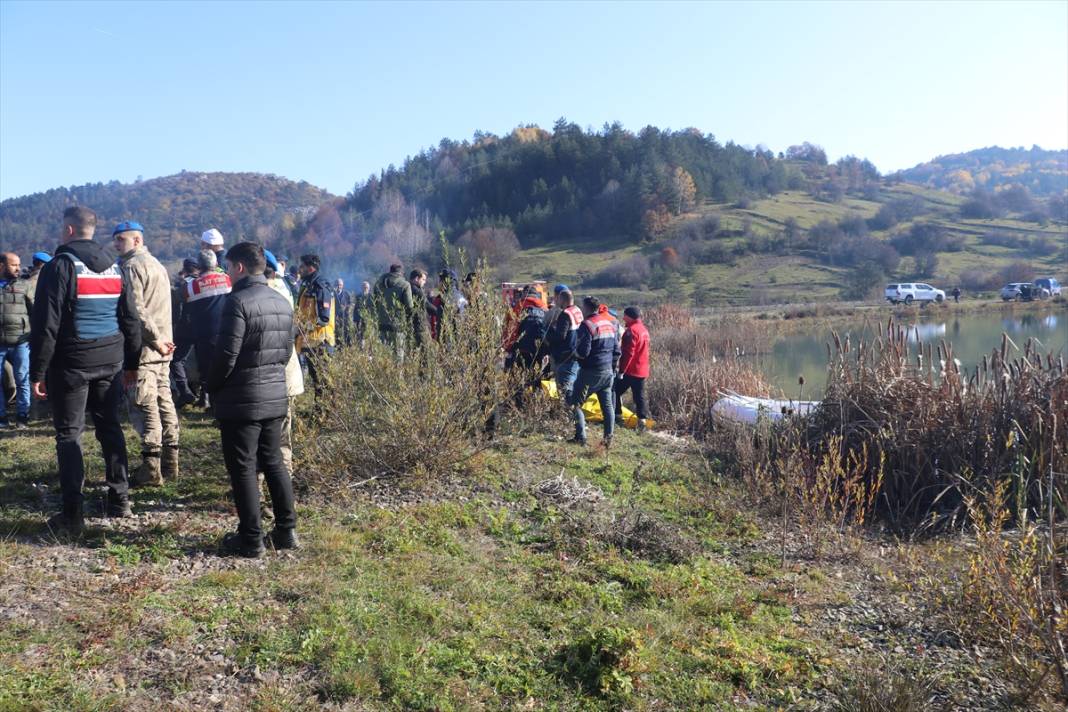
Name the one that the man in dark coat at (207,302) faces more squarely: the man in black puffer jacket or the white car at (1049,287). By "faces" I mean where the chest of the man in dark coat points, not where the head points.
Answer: the white car

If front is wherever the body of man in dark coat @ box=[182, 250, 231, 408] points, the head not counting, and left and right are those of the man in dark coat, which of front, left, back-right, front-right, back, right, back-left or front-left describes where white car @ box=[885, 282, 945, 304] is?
front-right

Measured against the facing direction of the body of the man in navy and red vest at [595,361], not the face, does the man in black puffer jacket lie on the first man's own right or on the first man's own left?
on the first man's own left

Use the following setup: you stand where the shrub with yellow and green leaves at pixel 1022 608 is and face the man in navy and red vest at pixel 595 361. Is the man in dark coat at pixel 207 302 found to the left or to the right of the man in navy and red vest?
left

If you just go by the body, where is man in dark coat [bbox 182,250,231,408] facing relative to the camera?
away from the camera

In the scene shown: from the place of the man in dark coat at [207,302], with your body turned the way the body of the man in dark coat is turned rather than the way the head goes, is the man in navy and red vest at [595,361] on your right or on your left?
on your right

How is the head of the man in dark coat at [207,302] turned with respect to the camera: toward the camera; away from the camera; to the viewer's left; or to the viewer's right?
away from the camera

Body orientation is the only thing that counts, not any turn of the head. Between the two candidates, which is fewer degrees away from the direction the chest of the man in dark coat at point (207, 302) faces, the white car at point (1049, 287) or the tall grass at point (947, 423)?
the white car

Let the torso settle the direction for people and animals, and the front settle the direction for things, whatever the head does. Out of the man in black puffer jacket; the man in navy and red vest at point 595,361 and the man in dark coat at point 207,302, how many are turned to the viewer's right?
0

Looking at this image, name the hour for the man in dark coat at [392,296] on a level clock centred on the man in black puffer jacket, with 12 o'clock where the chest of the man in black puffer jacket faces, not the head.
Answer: The man in dark coat is roughly at 2 o'clock from the man in black puffer jacket.

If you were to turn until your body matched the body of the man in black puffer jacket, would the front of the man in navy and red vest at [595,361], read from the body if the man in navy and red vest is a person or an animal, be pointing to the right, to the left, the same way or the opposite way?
the same way

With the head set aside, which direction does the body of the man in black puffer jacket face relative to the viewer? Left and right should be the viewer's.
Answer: facing away from the viewer and to the left of the viewer

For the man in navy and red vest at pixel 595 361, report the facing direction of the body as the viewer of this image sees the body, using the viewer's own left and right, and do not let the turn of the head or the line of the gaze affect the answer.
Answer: facing away from the viewer and to the left of the viewer

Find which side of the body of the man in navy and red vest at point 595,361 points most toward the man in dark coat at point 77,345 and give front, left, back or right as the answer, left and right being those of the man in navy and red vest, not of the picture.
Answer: left
